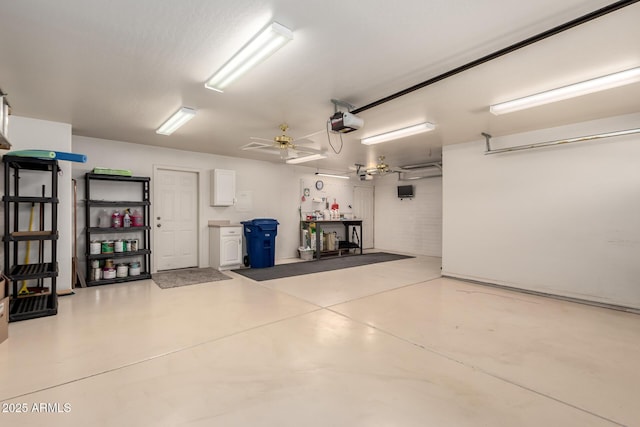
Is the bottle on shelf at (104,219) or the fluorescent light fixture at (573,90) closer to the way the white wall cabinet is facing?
the fluorescent light fixture

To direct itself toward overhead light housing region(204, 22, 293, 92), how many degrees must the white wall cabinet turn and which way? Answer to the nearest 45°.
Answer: approximately 45° to its right

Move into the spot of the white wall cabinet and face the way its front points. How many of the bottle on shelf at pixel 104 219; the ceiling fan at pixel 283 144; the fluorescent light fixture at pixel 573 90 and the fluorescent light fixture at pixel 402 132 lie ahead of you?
3

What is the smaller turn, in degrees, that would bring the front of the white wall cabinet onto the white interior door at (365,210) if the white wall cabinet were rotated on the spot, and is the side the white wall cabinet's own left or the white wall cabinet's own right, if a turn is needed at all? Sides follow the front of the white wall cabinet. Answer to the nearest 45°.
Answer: approximately 90° to the white wall cabinet's own left

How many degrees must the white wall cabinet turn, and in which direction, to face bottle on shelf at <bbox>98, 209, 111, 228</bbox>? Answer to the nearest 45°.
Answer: approximately 135° to its right

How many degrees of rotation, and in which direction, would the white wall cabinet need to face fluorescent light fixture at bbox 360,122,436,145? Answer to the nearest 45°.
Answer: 0° — it already faces it

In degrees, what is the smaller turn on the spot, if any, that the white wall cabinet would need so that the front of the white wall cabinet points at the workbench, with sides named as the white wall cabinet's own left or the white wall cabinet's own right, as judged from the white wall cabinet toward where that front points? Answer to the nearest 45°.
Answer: approximately 45° to the white wall cabinet's own left

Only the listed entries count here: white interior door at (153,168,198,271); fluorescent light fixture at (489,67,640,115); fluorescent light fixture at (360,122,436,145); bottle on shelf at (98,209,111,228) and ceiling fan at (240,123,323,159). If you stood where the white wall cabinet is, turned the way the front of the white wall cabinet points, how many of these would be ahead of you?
3

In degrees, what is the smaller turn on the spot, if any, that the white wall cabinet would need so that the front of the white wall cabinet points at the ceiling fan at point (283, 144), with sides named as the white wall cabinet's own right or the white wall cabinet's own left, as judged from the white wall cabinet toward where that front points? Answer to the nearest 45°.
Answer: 0° — it already faces it

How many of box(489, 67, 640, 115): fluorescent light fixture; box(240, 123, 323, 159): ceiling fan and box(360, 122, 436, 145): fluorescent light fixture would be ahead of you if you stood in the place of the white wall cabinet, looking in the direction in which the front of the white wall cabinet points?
3

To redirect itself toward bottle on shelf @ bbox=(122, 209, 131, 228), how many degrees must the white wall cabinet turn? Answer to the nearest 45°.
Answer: approximately 135° to its right

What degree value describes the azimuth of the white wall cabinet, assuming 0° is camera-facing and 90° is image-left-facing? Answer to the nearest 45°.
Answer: approximately 315°

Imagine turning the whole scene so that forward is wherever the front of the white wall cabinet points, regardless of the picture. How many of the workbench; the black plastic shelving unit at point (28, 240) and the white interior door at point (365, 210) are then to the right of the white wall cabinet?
1
